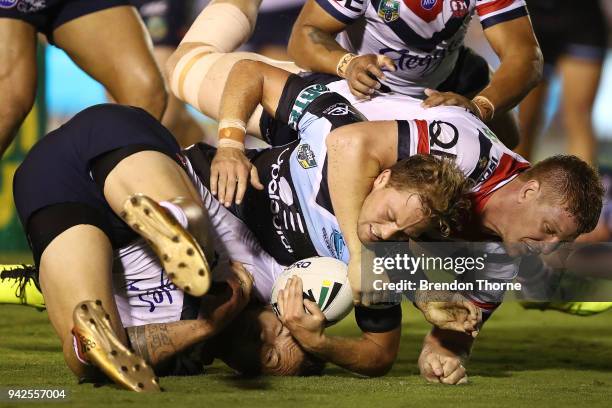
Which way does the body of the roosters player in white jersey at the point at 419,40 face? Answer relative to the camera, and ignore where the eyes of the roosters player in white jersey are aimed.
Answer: toward the camera

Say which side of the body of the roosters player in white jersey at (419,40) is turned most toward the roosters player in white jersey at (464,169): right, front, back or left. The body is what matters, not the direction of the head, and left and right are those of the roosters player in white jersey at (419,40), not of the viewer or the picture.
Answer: front
